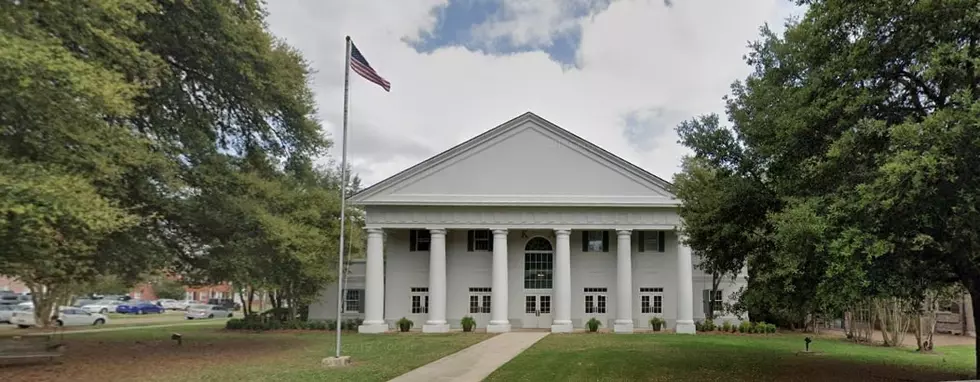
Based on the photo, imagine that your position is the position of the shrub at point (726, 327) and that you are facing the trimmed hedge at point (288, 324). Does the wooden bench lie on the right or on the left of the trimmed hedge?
left

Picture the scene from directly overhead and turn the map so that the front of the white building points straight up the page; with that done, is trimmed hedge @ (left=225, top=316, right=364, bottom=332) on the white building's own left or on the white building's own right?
on the white building's own right

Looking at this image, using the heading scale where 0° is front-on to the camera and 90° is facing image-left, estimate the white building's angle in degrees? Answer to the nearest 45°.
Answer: approximately 0°

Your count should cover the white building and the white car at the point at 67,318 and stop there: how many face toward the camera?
1
